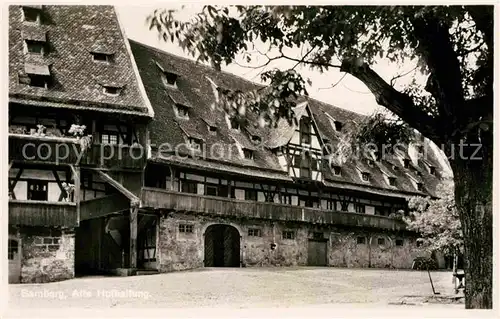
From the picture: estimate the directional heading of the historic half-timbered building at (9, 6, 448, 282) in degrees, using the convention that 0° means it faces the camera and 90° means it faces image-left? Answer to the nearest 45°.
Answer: approximately 315°
